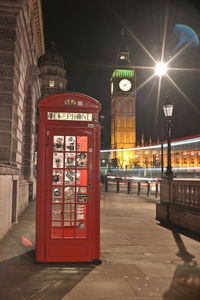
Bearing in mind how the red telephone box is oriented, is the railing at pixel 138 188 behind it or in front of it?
behind

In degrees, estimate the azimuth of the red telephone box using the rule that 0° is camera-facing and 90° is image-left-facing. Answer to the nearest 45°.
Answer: approximately 0°

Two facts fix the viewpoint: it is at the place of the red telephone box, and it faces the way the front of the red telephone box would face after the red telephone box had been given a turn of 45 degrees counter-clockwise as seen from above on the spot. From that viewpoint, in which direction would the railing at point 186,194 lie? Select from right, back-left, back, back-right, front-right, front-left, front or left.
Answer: left
